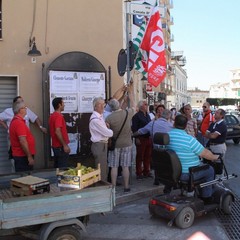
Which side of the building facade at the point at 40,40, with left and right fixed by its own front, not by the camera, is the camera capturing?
front

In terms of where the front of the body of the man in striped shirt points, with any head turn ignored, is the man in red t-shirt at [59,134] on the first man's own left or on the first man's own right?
on the first man's own left

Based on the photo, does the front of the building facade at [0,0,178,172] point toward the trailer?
yes

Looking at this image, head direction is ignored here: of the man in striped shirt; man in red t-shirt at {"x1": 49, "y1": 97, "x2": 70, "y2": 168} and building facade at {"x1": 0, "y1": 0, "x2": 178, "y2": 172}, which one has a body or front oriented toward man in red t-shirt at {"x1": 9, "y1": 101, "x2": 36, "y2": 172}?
the building facade

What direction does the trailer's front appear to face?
to the viewer's left

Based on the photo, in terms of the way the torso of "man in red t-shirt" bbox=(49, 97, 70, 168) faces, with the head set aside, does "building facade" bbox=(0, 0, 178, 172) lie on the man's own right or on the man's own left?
on the man's own left

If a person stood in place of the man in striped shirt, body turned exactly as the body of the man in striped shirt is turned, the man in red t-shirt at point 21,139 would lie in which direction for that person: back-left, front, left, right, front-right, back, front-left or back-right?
back-left

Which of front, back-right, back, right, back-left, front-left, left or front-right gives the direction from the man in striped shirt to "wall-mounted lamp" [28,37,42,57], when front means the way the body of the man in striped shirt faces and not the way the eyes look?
left

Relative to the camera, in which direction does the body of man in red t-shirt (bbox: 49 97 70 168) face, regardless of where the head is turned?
to the viewer's right

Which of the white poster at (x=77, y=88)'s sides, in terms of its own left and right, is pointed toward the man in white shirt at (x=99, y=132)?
front
